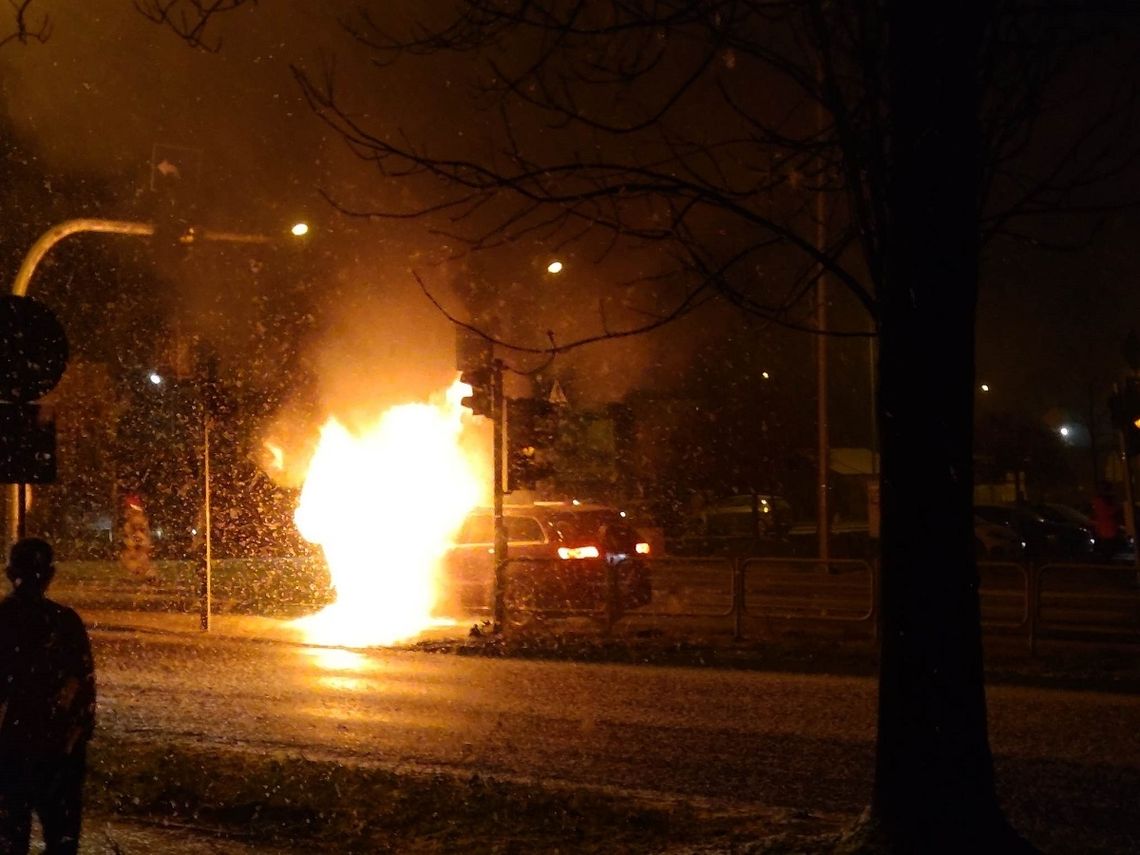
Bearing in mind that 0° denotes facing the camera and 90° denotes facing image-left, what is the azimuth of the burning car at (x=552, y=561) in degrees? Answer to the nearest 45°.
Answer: approximately 135°
